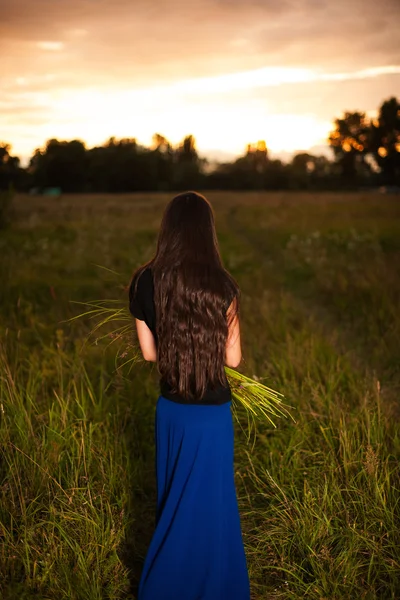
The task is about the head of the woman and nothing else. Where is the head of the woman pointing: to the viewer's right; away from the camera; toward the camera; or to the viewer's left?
away from the camera

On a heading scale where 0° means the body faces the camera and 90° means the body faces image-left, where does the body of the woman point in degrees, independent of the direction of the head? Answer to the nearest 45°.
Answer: approximately 180°
